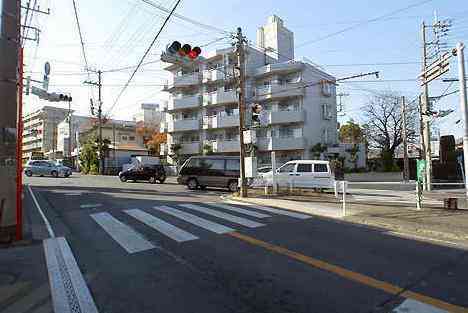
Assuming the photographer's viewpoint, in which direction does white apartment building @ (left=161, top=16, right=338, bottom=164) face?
facing the viewer and to the left of the viewer

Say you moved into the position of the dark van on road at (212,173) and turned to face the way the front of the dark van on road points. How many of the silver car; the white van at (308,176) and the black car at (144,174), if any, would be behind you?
1

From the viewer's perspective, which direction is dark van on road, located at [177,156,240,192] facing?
to the viewer's left

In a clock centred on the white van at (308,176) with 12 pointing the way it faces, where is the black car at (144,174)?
The black car is roughly at 1 o'clock from the white van.

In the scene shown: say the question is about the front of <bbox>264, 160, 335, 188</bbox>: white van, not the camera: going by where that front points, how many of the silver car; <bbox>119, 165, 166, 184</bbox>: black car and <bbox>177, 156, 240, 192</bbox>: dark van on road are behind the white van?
0

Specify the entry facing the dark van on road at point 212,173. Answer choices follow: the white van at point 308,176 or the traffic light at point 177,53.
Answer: the white van

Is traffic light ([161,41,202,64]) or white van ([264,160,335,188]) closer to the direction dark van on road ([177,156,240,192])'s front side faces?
the traffic light

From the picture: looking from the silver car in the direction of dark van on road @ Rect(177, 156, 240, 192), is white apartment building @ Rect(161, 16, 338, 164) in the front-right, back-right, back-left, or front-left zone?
front-left

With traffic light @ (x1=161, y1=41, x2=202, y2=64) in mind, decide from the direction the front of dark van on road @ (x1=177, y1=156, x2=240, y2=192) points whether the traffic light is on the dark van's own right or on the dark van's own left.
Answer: on the dark van's own left

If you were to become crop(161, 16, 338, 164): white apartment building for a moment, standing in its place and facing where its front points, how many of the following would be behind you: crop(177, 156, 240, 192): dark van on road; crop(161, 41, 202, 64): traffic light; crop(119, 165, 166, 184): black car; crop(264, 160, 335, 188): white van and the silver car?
0

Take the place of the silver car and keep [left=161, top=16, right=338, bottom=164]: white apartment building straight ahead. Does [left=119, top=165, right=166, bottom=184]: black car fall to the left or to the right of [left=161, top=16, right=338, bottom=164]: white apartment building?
right

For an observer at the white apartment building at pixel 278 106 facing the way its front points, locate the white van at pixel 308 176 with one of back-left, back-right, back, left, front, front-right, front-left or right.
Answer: front-left

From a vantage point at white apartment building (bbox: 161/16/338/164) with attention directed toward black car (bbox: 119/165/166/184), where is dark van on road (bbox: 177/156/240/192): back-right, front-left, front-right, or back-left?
front-left

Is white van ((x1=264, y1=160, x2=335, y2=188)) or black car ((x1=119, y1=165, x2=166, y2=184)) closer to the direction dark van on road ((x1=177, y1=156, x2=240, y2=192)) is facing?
the black car
